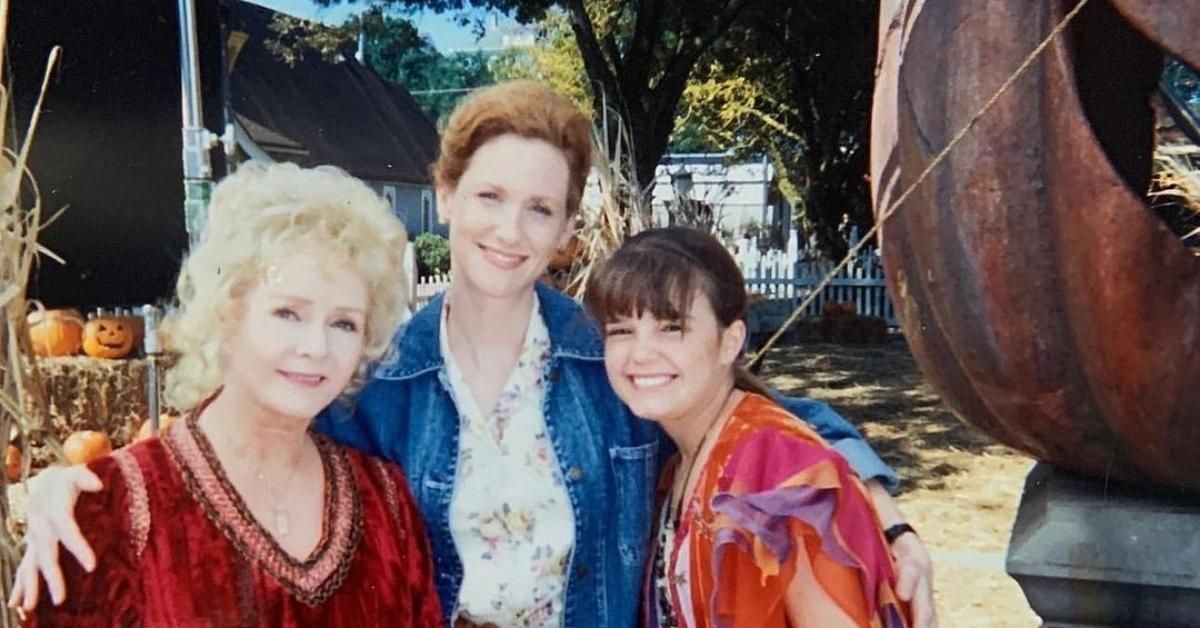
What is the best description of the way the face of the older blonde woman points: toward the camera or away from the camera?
toward the camera

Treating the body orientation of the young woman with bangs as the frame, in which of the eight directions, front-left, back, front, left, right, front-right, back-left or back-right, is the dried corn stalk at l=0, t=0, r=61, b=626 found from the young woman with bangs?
front-right

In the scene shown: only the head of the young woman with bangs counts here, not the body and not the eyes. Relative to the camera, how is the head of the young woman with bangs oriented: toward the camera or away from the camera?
toward the camera

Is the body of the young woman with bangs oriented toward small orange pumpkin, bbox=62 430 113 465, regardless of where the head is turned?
no

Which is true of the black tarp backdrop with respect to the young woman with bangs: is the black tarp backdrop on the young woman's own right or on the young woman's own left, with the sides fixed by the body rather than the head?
on the young woman's own right

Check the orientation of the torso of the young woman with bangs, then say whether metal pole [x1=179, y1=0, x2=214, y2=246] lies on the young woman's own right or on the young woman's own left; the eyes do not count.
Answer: on the young woman's own right

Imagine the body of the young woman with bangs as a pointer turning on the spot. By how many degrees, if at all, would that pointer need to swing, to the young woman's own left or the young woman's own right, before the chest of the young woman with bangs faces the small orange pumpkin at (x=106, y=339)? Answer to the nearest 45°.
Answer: approximately 90° to the young woman's own right

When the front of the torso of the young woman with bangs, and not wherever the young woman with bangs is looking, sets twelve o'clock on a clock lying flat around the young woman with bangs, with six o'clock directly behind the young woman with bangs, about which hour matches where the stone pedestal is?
The stone pedestal is roughly at 8 o'clock from the young woman with bangs.

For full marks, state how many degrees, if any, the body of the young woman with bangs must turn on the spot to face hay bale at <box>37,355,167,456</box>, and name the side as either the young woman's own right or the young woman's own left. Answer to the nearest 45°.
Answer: approximately 90° to the young woman's own right

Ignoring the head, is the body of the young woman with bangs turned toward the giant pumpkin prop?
no

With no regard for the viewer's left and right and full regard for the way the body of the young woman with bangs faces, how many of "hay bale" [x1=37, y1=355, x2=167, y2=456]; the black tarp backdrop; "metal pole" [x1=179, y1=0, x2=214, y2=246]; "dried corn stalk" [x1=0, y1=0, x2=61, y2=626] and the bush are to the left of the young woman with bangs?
0

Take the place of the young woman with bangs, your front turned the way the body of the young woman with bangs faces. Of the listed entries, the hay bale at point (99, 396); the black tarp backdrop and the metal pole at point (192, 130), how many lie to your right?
3

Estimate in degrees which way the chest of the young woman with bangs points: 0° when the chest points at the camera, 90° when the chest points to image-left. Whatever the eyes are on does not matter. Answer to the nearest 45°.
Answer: approximately 45°

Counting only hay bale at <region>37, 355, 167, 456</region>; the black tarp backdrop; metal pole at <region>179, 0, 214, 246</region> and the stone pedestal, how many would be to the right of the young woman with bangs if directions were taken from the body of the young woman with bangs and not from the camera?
3

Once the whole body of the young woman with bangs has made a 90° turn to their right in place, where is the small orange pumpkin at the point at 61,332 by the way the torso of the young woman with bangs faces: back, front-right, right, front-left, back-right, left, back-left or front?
front

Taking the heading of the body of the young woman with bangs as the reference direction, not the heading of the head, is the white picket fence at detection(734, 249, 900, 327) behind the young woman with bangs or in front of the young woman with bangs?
behind
